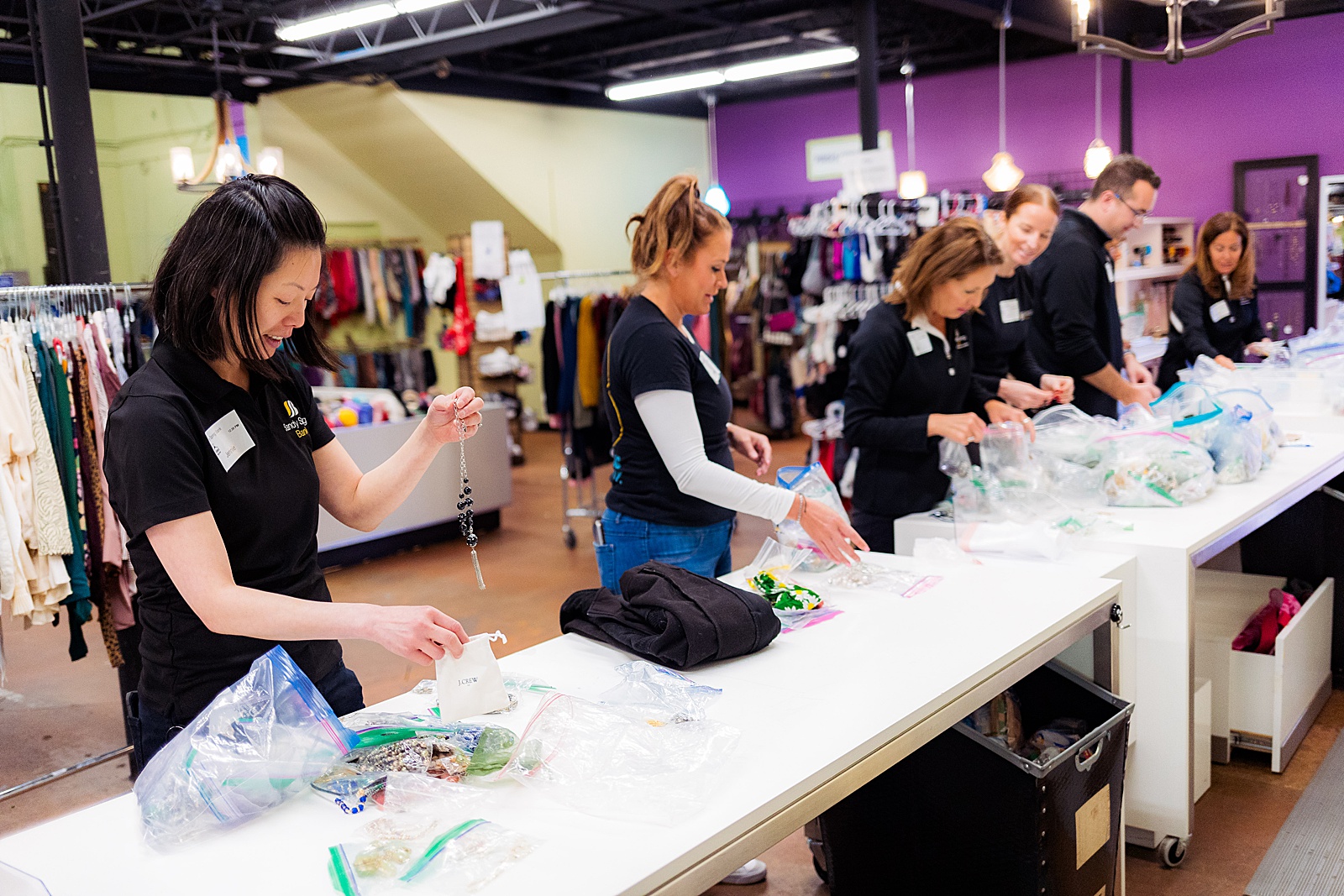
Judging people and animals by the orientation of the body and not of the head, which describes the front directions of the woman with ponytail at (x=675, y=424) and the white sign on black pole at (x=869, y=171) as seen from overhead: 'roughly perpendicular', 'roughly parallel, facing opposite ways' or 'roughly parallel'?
roughly perpendicular

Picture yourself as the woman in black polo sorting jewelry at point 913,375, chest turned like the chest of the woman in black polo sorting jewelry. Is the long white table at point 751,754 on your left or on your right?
on your right

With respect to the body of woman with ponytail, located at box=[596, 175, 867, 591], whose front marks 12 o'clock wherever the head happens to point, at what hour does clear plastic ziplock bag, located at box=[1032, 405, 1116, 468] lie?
The clear plastic ziplock bag is roughly at 11 o'clock from the woman with ponytail.

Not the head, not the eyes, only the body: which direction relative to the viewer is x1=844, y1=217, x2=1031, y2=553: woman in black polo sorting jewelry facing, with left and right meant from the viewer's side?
facing the viewer and to the right of the viewer

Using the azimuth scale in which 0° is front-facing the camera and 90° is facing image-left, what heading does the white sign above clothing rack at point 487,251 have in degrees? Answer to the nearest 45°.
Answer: approximately 0°

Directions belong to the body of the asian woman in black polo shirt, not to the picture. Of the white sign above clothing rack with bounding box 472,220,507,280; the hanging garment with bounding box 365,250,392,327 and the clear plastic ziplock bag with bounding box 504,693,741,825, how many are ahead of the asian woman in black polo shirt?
1

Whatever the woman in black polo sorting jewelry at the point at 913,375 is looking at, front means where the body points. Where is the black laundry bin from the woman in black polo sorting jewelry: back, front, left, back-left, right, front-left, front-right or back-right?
front-right

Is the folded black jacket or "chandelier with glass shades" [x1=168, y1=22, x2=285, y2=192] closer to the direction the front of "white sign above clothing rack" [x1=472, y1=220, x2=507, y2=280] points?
the folded black jacket

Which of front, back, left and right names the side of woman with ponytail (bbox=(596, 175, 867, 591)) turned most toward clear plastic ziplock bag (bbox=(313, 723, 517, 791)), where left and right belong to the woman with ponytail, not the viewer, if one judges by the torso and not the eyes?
right

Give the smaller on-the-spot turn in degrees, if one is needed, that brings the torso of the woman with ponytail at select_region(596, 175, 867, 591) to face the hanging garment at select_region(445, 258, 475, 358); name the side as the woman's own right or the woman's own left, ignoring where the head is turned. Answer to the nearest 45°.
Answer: approximately 90° to the woman's own left

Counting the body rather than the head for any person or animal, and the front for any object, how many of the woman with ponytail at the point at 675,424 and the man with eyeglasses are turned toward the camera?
0

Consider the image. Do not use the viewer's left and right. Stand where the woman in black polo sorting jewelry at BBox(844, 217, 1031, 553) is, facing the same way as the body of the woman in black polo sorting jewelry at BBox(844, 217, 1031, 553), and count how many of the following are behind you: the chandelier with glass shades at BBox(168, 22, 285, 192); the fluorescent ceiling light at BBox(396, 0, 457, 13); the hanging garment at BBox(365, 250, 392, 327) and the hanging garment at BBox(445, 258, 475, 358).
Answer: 4
